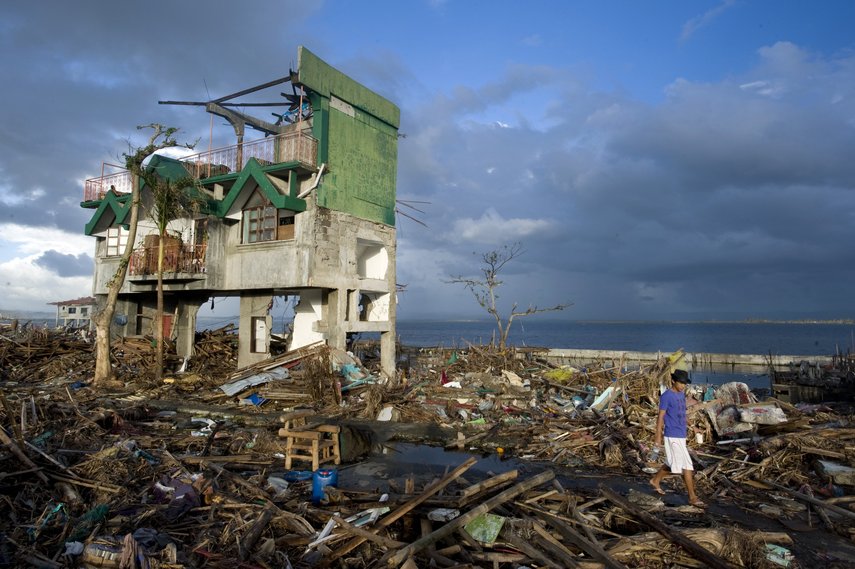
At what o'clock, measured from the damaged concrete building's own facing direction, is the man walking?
The man walking is roughly at 10 o'clock from the damaged concrete building.

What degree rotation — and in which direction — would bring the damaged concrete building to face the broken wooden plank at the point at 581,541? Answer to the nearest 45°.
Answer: approximately 45° to its left

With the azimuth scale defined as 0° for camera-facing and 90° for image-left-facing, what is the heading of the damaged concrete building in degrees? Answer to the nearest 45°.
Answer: approximately 45°

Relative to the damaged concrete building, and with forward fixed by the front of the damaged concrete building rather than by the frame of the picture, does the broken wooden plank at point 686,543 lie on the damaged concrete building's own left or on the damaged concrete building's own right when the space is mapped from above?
on the damaged concrete building's own left

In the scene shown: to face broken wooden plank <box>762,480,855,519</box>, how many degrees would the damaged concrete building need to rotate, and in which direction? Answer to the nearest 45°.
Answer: approximately 45° to its left

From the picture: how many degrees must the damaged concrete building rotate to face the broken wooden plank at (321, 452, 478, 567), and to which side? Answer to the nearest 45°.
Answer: approximately 45° to its left

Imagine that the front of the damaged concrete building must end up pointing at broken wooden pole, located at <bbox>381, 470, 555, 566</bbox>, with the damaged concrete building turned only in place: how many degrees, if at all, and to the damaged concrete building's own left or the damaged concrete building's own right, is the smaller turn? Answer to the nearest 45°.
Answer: approximately 45° to the damaged concrete building's own left

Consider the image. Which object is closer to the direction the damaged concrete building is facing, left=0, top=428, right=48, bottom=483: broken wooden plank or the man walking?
the broken wooden plank

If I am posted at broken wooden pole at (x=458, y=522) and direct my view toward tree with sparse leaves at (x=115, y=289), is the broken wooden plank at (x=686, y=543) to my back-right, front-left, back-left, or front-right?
back-right

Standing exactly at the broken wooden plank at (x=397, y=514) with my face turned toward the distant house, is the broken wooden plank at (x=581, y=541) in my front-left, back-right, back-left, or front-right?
back-right

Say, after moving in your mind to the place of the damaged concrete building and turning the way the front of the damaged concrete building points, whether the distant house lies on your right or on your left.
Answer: on your right
